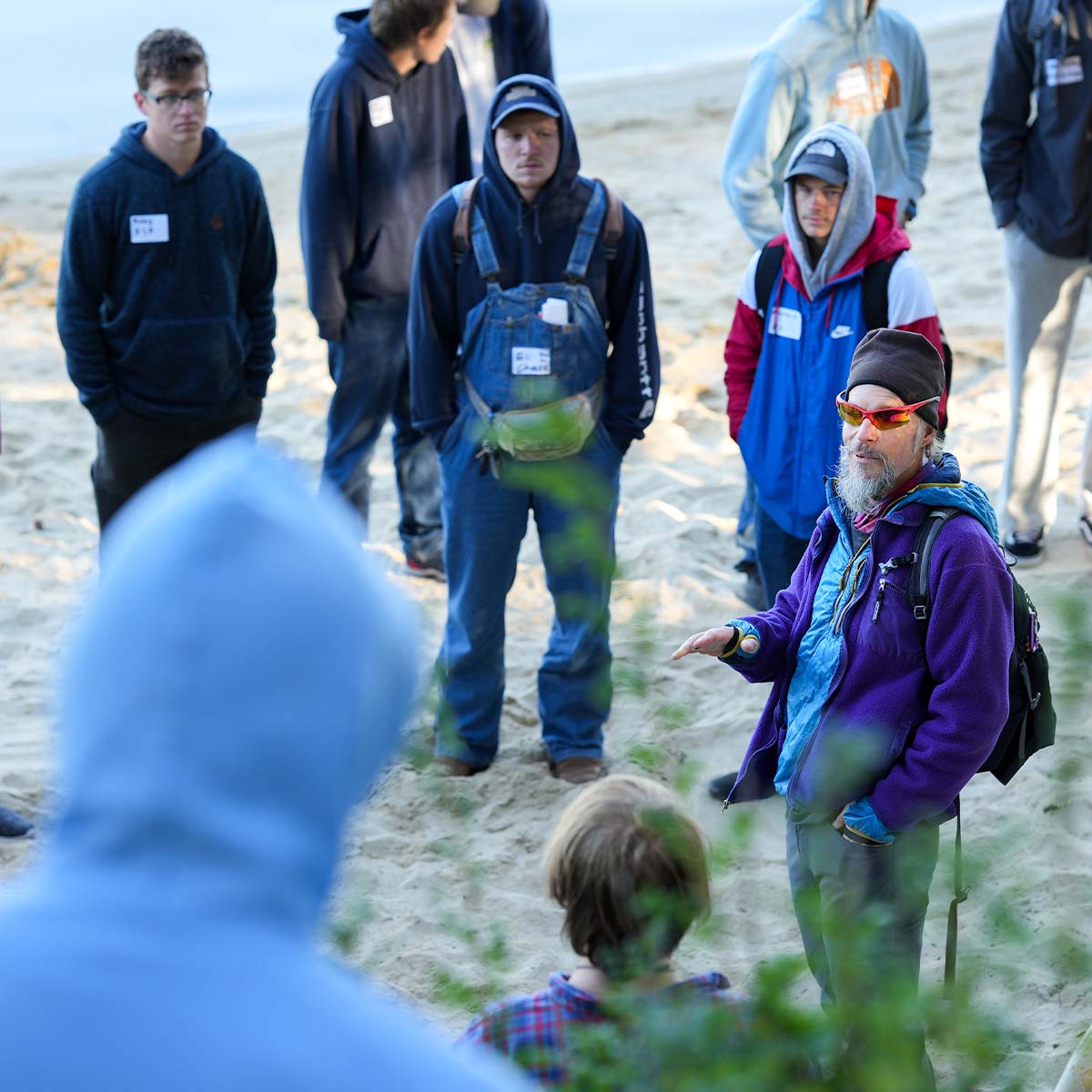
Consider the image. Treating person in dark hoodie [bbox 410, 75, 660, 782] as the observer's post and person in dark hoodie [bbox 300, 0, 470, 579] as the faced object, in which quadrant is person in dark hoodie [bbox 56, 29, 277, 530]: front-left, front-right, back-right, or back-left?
front-left

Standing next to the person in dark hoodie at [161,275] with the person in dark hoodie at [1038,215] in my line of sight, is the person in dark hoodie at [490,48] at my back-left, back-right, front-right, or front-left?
front-left

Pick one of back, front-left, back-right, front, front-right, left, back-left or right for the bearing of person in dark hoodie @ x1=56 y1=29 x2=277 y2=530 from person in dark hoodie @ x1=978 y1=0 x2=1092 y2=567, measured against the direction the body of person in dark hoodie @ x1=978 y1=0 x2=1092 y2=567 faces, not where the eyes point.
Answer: front-right

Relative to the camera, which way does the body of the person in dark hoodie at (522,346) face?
toward the camera

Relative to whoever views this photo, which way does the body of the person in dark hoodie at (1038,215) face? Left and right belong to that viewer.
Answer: facing the viewer

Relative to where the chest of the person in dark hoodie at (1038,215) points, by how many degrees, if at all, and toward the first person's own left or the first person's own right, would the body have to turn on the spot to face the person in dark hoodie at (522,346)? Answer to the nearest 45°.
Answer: approximately 45° to the first person's own right

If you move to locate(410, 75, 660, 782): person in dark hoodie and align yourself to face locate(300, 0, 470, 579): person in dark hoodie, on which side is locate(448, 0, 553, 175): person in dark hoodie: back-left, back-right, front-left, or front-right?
front-right

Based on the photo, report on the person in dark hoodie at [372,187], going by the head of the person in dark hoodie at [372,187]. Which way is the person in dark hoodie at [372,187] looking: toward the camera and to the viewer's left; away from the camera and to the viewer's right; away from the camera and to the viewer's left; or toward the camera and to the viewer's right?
away from the camera and to the viewer's right

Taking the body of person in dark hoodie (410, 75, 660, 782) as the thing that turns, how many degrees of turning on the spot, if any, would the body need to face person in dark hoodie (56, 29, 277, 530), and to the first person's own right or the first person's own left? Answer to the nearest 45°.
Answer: approximately 135° to the first person's own right

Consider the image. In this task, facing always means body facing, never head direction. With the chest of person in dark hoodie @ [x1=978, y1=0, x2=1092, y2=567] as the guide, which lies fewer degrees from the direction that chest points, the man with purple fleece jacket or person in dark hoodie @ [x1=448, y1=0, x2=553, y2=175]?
the man with purple fleece jacket

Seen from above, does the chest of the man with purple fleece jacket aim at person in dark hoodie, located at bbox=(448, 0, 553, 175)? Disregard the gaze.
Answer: no

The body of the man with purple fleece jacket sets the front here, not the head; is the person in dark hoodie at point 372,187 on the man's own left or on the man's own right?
on the man's own right

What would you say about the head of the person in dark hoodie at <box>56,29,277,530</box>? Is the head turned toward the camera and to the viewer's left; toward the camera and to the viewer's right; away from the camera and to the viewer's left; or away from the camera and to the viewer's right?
toward the camera and to the viewer's right

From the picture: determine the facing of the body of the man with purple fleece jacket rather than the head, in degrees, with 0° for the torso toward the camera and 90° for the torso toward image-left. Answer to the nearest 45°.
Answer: approximately 45°

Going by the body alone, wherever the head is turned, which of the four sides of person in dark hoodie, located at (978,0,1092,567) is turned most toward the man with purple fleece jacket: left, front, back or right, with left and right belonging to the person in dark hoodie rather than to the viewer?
front

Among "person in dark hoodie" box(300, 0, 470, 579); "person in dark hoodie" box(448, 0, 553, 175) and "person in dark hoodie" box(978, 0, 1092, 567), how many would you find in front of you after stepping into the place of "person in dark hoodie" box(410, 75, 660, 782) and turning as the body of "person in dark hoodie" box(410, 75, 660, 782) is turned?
0

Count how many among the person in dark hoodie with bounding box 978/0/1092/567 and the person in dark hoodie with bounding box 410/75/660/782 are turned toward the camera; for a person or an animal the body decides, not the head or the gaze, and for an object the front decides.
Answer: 2

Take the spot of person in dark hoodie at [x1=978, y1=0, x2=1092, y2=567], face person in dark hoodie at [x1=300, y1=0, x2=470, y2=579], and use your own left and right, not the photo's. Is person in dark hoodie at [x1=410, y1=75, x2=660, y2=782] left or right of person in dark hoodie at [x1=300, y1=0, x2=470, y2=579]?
left

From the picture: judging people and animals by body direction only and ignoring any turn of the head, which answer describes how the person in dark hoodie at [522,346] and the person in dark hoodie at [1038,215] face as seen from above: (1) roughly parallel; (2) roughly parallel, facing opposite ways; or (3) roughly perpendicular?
roughly parallel

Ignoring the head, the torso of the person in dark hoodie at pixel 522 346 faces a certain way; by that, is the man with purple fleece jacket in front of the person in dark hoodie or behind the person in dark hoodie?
in front

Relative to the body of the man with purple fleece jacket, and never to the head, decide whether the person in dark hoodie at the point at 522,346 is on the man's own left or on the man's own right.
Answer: on the man's own right

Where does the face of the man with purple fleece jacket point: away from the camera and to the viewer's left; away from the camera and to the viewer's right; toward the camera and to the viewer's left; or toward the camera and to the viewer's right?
toward the camera and to the viewer's left
